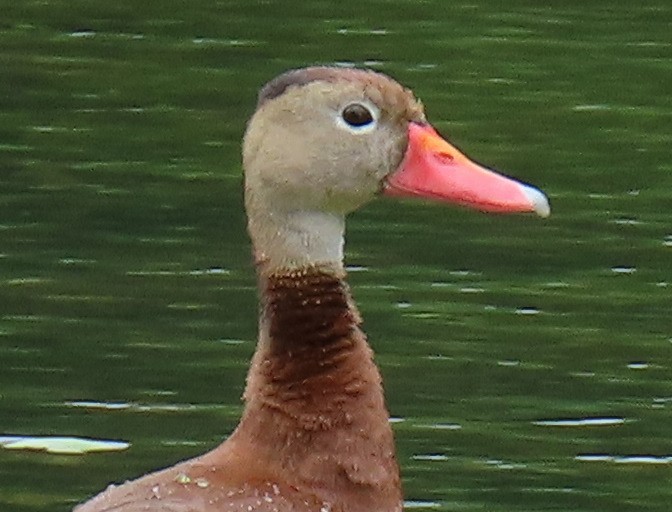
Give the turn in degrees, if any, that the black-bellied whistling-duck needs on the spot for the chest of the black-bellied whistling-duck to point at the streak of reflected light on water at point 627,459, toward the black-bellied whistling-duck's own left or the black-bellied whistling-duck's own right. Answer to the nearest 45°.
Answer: approximately 45° to the black-bellied whistling-duck's own left

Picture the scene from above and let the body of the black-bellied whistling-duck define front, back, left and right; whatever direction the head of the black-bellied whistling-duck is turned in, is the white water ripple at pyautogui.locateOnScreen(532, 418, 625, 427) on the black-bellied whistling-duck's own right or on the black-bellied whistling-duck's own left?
on the black-bellied whistling-duck's own left

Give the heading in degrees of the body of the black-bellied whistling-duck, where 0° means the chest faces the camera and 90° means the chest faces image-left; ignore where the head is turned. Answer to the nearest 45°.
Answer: approximately 270°
